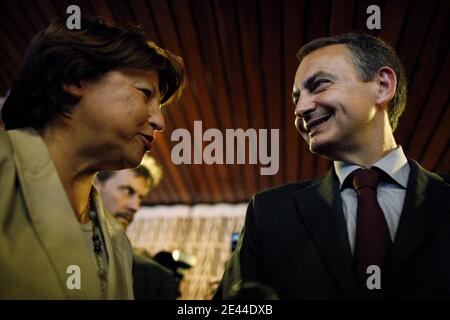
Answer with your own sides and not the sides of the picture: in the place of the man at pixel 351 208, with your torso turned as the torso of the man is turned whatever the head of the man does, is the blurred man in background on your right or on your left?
on your right

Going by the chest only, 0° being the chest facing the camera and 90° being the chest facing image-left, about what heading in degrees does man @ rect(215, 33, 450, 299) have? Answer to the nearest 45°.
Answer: approximately 0°

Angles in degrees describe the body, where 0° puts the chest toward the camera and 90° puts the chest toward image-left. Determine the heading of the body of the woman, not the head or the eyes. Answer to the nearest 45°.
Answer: approximately 315°

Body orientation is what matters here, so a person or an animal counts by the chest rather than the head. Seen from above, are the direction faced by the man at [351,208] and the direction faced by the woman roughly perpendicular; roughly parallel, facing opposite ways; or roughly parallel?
roughly perpendicular

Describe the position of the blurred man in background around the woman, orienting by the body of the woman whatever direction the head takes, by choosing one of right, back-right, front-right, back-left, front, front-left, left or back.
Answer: back-left

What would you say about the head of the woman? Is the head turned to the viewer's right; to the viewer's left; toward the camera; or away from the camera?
to the viewer's right
